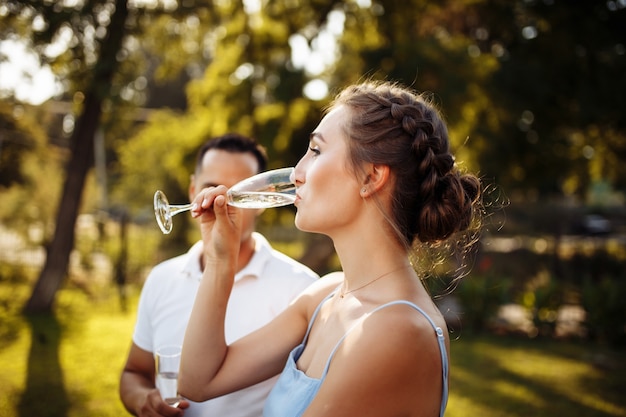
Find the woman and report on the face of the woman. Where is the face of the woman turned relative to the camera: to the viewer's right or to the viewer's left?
to the viewer's left

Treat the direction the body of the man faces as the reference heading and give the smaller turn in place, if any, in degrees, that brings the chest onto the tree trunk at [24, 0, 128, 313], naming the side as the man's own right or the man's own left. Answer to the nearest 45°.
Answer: approximately 180°

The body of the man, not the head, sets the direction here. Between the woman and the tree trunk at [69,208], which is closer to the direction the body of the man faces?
the woman

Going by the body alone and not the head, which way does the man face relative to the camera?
toward the camera
